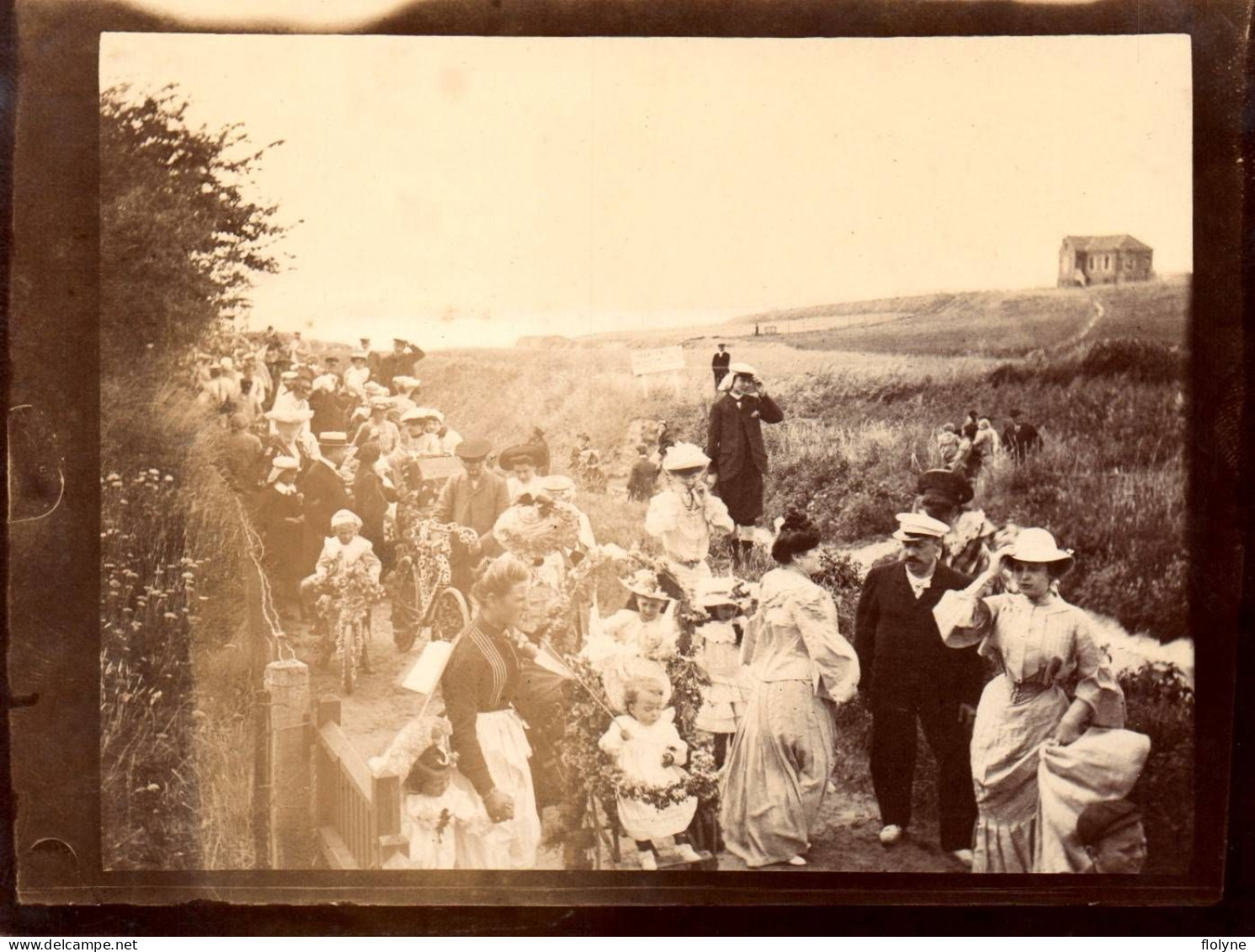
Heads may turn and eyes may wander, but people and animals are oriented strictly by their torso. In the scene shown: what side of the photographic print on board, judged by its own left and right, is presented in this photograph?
front

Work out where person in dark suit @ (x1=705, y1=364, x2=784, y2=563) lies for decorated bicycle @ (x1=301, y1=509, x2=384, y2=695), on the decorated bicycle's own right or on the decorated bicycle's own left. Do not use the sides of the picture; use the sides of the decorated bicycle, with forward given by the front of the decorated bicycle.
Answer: on the decorated bicycle's own left

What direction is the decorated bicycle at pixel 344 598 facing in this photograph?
toward the camera

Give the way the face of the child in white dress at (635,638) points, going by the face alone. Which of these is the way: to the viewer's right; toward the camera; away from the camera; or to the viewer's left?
toward the camera

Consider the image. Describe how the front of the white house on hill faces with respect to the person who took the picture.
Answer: facing the viewer and to the left of the viewer
